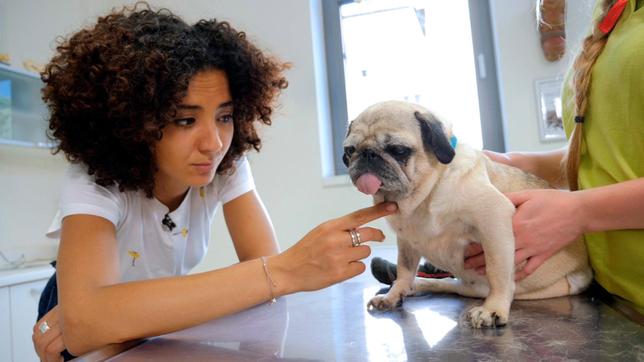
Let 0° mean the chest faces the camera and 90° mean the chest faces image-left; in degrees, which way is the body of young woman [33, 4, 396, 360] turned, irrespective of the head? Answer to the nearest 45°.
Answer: approximately 315°

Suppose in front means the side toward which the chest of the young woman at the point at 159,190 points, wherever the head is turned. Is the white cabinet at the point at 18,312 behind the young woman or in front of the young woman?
behind

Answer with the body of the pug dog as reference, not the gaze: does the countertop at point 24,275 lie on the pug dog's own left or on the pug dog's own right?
on the pug dog's own right

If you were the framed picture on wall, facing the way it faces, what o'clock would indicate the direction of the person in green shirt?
The person in green shirt is roughly at 12 o'clock from the framed picture on wall.

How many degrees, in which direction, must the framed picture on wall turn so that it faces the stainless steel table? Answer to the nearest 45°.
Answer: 0° — it already faces it

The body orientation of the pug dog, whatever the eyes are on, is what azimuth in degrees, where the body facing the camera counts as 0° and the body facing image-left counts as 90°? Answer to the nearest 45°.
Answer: approximately 45°
